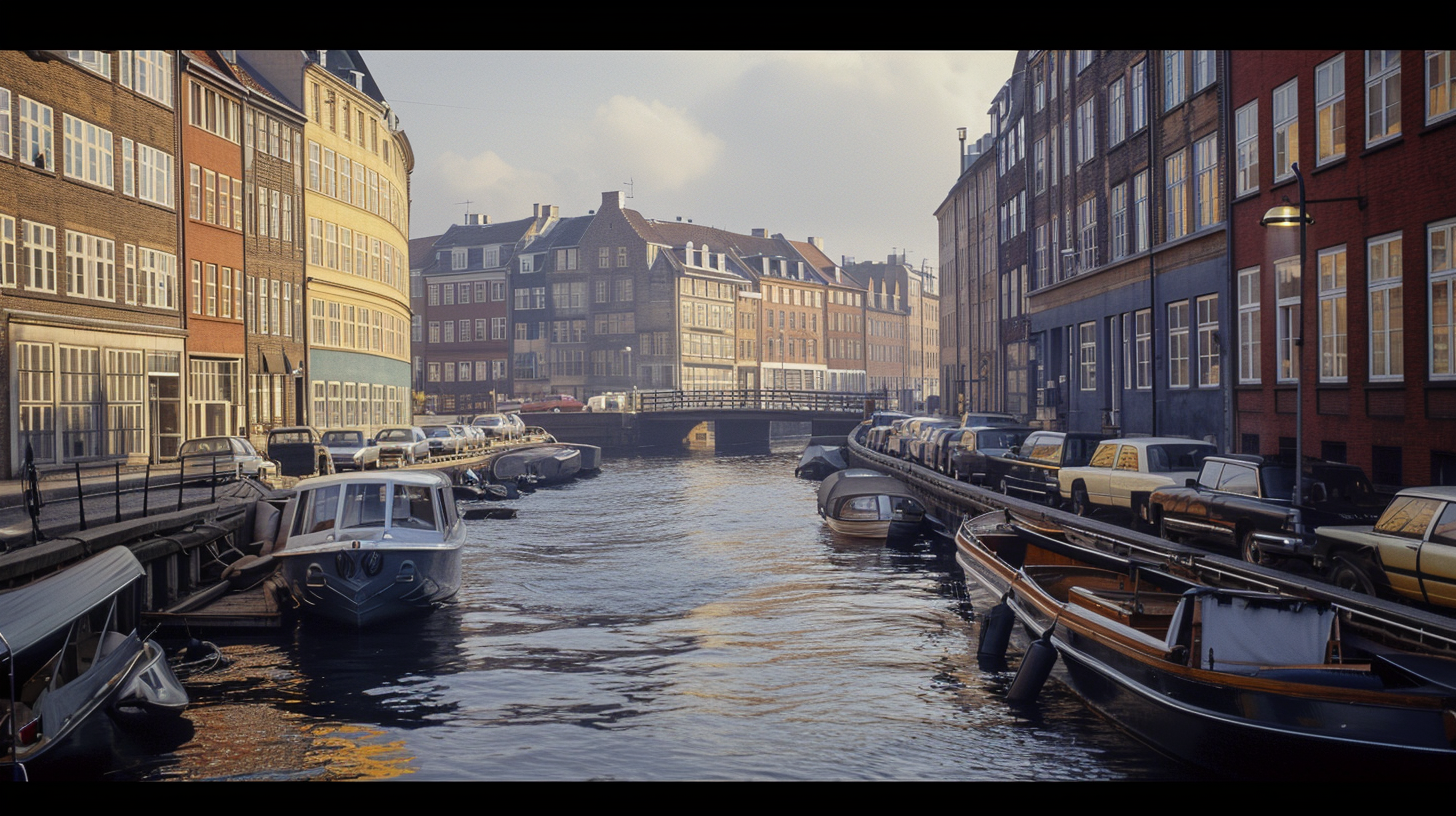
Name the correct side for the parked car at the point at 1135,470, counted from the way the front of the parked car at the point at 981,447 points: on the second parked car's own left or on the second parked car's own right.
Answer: on the second parked car's own left

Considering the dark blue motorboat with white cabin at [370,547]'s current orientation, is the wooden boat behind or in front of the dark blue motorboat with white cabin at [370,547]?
in front

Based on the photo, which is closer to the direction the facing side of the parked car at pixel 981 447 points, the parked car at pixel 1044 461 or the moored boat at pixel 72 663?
the moored boat

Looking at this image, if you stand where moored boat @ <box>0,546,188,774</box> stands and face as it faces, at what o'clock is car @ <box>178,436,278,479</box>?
The car is roughly at 11 o'clock from the moored boat.

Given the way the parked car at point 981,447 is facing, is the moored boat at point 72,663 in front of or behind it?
in front

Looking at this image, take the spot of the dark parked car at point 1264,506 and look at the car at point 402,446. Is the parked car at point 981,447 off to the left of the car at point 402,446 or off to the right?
right

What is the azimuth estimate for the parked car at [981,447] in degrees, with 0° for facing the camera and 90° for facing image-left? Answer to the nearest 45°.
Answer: approximately 45°

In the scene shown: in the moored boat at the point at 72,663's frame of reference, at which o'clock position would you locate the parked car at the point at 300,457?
The parked car is roughly at 11 o'clock from the moored boat.

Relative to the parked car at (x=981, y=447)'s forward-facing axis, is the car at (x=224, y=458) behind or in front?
in front

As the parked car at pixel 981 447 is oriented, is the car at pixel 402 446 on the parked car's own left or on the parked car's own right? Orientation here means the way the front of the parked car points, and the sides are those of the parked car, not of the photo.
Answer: on the parked car's own right

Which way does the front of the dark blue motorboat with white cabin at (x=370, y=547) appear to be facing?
toward the camera

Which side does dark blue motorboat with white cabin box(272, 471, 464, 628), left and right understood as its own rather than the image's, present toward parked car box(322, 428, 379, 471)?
back

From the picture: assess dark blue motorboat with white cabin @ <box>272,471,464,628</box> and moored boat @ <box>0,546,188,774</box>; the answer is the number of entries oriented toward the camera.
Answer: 1
